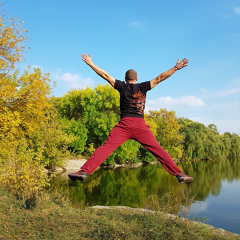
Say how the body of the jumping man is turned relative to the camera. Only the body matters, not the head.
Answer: away from the camera

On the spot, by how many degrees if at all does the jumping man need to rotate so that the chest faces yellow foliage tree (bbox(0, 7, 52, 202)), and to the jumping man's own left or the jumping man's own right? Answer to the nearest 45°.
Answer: approximately 45° to the jumping man's own left
